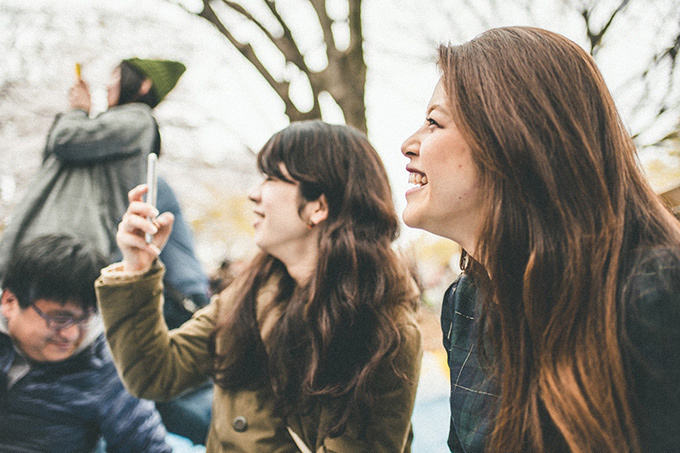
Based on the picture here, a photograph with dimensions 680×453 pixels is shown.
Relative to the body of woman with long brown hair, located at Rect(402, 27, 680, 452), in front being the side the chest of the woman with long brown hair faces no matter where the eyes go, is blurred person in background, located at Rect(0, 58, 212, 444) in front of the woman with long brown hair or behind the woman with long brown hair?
in front

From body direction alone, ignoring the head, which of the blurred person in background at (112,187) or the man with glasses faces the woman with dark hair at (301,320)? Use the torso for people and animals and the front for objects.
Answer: the man with glasses

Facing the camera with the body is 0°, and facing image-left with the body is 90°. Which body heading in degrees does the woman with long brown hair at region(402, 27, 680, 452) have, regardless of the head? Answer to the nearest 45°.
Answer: approximately 90°

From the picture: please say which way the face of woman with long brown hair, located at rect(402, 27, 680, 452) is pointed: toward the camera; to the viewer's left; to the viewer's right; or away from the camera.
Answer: to the viewer's left
